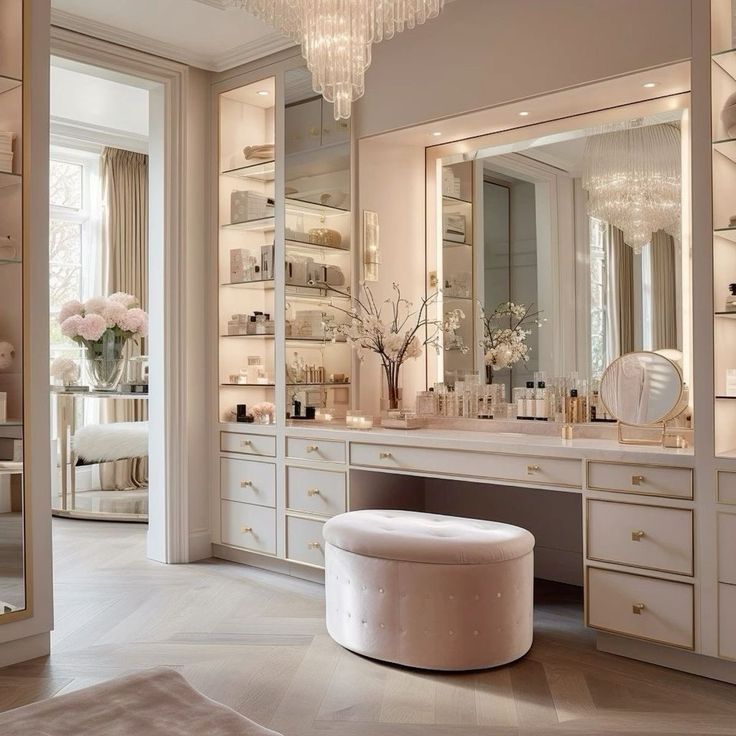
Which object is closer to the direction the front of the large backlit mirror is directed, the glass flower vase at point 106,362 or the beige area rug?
the beige area rug

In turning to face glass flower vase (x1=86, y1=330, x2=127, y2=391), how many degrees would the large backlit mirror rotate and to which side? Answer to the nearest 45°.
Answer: approximately 90° to its right

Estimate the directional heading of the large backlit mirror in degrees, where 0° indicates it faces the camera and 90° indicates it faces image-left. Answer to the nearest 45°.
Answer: approximately 45°

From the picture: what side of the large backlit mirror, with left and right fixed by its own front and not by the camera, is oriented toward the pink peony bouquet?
right

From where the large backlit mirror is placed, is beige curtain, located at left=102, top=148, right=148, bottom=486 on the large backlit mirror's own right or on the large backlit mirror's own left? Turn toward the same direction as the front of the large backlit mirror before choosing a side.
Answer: on the large backlit mirror's own right

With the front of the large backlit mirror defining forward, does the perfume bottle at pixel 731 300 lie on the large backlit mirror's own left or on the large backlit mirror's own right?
on the large backlit mirror's own left
